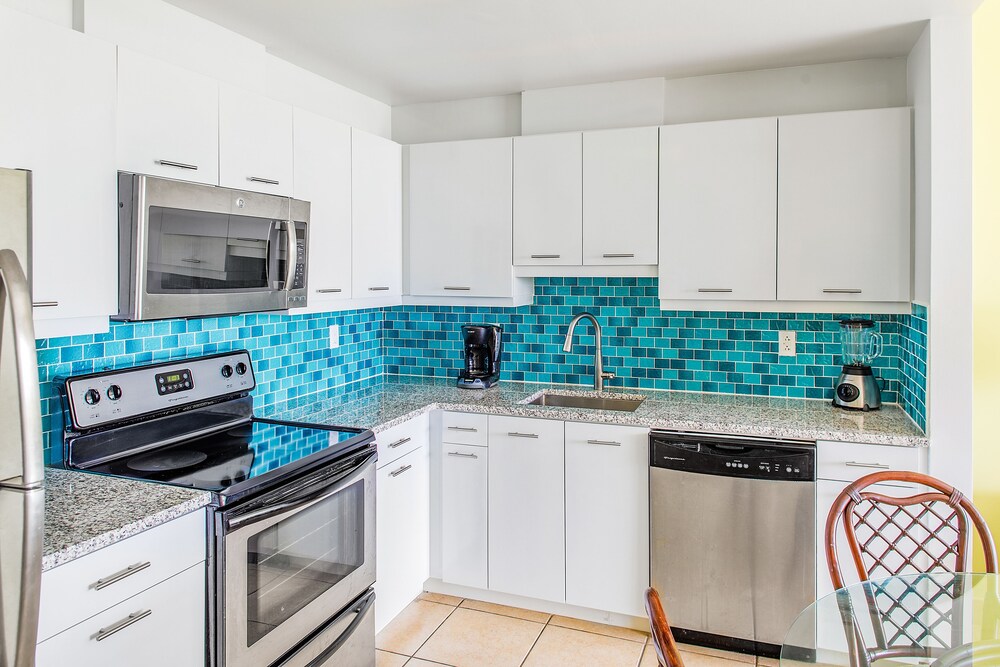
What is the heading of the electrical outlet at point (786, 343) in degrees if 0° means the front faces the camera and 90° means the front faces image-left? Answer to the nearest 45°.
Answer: approximately 0°

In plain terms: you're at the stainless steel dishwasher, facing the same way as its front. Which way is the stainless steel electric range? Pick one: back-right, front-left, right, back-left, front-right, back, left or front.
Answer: front-right

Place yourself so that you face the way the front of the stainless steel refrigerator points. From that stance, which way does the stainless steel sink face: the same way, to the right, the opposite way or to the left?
to the right

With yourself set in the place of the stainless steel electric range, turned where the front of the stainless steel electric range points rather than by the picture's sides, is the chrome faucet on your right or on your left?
on your left

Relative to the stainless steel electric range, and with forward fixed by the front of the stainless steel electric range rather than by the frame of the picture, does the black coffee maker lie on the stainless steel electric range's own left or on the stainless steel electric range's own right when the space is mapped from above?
on the stainless steel electric range's own left

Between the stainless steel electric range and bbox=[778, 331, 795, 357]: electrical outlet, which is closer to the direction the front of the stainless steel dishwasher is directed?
the stainless steel electric range

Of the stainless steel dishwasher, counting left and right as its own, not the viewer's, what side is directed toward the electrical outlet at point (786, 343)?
back

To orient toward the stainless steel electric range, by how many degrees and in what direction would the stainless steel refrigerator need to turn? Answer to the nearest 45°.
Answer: approximately 90° to its left

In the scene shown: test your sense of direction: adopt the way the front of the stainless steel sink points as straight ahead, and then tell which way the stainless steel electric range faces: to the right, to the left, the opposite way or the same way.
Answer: to the left
